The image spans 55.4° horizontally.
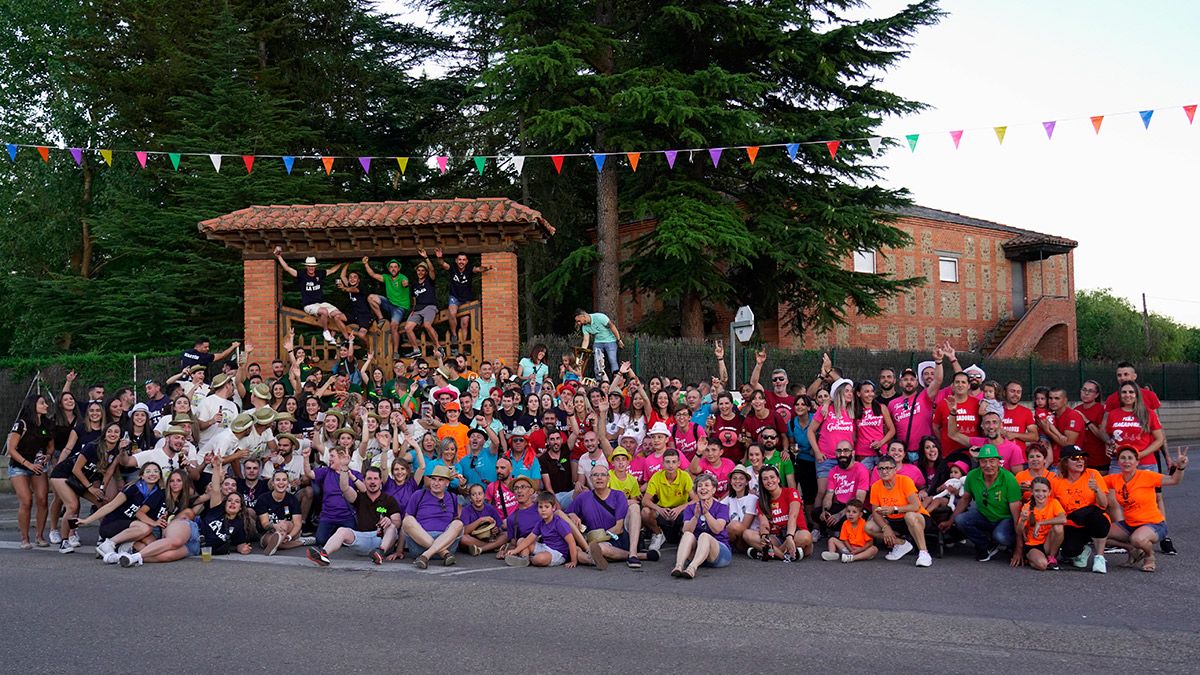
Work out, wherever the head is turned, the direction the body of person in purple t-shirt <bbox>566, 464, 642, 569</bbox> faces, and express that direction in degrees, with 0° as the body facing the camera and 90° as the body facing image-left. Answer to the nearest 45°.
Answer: approximately 0°

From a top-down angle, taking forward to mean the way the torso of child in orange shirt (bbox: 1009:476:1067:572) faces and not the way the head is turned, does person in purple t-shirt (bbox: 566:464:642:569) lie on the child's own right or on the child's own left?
on the child's own right

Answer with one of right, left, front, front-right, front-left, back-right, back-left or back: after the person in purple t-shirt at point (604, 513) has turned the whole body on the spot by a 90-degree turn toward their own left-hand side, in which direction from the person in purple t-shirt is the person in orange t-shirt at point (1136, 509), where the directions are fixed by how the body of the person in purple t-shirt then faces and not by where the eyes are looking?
front

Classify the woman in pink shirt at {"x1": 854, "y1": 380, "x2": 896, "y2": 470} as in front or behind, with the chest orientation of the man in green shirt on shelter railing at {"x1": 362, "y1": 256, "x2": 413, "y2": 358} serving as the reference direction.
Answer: in front

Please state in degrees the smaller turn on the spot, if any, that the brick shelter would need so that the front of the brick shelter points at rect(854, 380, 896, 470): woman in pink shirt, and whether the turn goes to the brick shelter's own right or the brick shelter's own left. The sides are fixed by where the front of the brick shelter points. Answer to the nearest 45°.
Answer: approximately 45° to the brick shelter's own left

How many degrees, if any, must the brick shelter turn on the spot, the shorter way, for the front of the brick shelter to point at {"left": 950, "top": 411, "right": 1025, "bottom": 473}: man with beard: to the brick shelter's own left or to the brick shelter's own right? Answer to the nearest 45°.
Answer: approximately 45° to the brick shelter's own left

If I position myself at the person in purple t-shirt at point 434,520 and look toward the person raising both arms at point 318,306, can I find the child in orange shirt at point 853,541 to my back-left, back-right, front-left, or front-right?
back-right

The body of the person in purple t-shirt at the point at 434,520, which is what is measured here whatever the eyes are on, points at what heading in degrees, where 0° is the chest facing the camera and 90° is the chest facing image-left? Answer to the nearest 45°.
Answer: approximately 0°

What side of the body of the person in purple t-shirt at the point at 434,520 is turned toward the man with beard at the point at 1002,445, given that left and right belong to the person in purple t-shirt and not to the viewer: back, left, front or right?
left

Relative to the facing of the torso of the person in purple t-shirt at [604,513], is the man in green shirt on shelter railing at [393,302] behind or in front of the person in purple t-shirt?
behind
